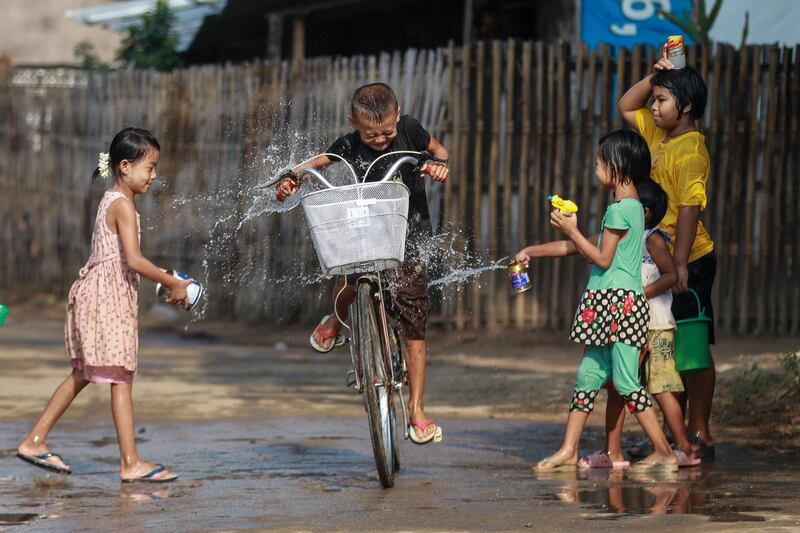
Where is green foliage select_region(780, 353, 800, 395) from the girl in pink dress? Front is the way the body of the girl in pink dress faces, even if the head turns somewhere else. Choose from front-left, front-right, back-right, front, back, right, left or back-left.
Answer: front

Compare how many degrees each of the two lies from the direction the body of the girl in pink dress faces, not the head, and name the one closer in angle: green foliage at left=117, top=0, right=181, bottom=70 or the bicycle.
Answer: the bicycle

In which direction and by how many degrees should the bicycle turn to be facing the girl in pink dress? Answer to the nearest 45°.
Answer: approximately 135° to its right

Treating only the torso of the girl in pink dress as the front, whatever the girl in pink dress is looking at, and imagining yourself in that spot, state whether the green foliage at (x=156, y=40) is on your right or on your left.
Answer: on your left

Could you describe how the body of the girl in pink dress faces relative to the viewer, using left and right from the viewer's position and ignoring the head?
facing to the right of the viewer

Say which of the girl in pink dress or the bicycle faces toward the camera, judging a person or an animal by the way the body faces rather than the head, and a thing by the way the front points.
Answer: the bicycle

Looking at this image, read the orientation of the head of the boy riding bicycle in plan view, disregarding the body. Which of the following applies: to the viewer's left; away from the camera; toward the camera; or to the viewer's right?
toward the camera

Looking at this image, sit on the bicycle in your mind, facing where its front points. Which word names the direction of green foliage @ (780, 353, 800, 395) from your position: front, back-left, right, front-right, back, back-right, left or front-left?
back-left

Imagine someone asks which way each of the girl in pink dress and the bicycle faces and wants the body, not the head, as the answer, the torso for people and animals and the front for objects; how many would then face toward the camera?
1

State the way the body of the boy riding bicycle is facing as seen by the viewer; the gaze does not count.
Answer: toward the camera

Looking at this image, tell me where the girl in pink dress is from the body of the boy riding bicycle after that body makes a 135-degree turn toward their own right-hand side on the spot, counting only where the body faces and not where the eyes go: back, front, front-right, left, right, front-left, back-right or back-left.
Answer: front-left

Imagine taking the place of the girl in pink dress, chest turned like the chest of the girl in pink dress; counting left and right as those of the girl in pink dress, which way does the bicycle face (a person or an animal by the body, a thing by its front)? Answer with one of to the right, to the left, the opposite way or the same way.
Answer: to the right

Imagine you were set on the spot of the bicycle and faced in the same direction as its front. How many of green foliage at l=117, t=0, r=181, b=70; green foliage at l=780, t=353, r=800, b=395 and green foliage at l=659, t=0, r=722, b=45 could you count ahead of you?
0

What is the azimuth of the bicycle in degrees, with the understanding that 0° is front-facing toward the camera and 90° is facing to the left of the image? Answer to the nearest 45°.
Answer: approximately 0°

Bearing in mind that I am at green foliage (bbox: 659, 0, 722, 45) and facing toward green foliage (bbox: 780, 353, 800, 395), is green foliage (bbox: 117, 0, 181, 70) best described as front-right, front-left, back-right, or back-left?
back-right
